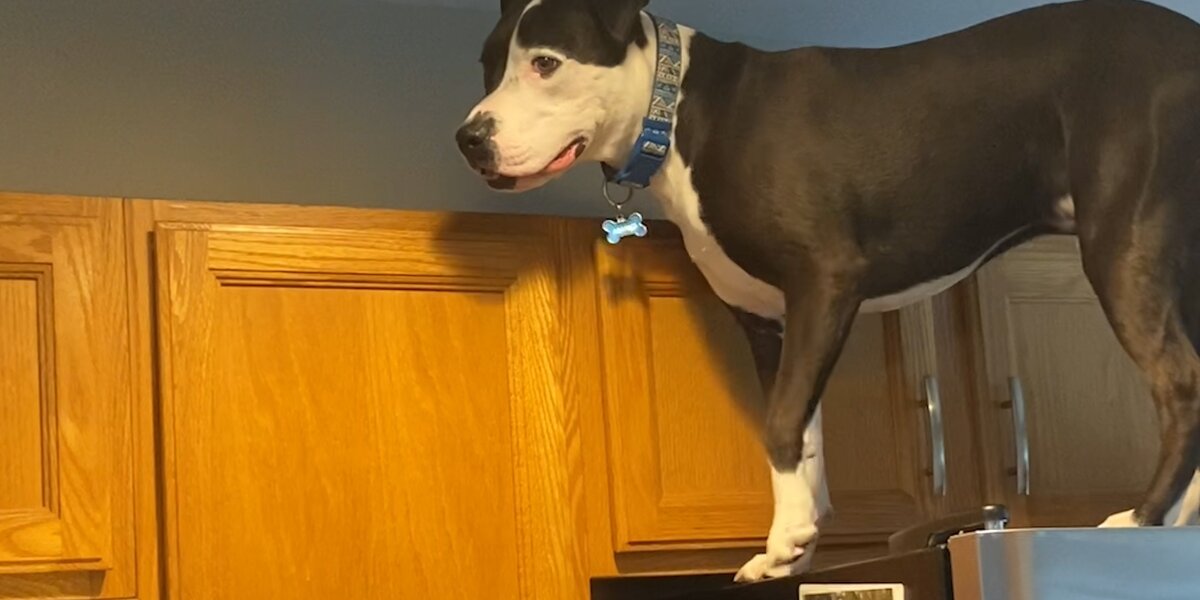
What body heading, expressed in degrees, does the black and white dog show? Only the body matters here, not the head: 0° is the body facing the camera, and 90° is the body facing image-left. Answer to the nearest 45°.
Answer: approximately 90°

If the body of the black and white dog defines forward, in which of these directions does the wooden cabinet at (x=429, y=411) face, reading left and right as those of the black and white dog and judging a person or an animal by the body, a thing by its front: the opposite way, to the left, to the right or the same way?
to the left

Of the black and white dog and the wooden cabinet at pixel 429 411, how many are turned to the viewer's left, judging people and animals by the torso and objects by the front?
1

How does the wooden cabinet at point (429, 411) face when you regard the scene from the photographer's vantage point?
facing the viewer
